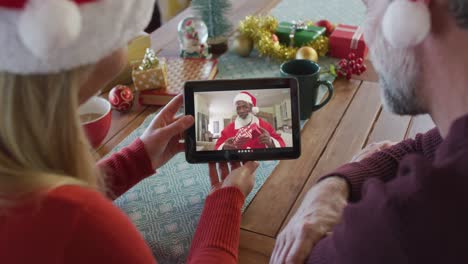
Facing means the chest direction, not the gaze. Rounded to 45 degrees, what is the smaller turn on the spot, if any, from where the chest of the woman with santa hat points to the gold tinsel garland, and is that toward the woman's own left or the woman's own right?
0° — they already face it

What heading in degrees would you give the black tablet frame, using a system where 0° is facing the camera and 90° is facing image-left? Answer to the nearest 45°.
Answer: approximately 0°

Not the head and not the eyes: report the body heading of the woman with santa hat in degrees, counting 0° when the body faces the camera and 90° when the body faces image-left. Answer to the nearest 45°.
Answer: approximately 225°

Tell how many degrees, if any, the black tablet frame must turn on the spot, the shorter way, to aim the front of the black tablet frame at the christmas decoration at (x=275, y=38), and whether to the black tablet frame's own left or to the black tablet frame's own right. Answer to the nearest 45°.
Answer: approximately 180°

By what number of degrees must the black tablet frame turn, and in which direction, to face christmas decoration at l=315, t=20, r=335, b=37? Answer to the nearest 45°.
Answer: approximately 180°

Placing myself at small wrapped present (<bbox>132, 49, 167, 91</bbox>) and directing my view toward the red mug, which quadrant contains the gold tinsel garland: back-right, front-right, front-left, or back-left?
back-left

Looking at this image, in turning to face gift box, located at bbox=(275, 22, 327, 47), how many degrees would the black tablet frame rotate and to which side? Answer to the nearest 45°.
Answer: approximately 180°

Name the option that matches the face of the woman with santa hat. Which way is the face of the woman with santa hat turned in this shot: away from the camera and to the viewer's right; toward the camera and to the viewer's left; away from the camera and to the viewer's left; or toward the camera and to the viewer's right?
away from the camera and to the viewer's right

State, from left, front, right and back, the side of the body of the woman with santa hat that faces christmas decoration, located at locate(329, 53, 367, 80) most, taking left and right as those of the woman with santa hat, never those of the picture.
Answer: front

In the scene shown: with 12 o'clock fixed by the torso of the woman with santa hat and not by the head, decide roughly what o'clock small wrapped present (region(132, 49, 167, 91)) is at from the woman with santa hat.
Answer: The small wrapped present is roughly at 11 o'clock from the woman with santa hat.
